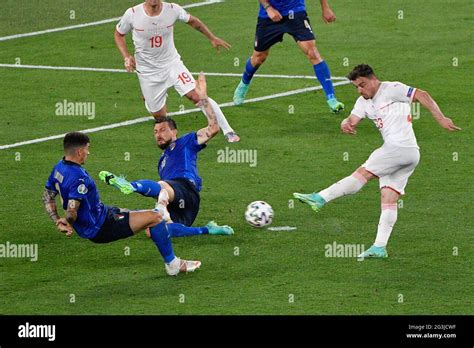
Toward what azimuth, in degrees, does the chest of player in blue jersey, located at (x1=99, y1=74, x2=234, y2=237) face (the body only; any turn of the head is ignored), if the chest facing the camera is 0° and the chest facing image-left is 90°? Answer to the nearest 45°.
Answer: approximately 45°

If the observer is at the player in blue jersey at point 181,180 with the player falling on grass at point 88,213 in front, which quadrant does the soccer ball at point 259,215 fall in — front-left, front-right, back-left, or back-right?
back-left

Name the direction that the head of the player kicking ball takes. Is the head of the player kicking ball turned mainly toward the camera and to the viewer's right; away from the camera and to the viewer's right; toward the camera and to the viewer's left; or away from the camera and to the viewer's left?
toward the camera and to the viewer's left

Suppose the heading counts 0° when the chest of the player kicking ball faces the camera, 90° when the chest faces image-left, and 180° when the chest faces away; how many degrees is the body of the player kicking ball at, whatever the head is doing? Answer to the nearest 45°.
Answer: approximately 45°

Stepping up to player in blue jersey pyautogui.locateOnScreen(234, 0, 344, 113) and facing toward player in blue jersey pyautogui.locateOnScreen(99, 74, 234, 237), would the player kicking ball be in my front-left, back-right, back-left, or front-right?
front-left

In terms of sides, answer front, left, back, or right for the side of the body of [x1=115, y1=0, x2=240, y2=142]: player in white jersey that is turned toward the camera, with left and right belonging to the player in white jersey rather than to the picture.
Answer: front
